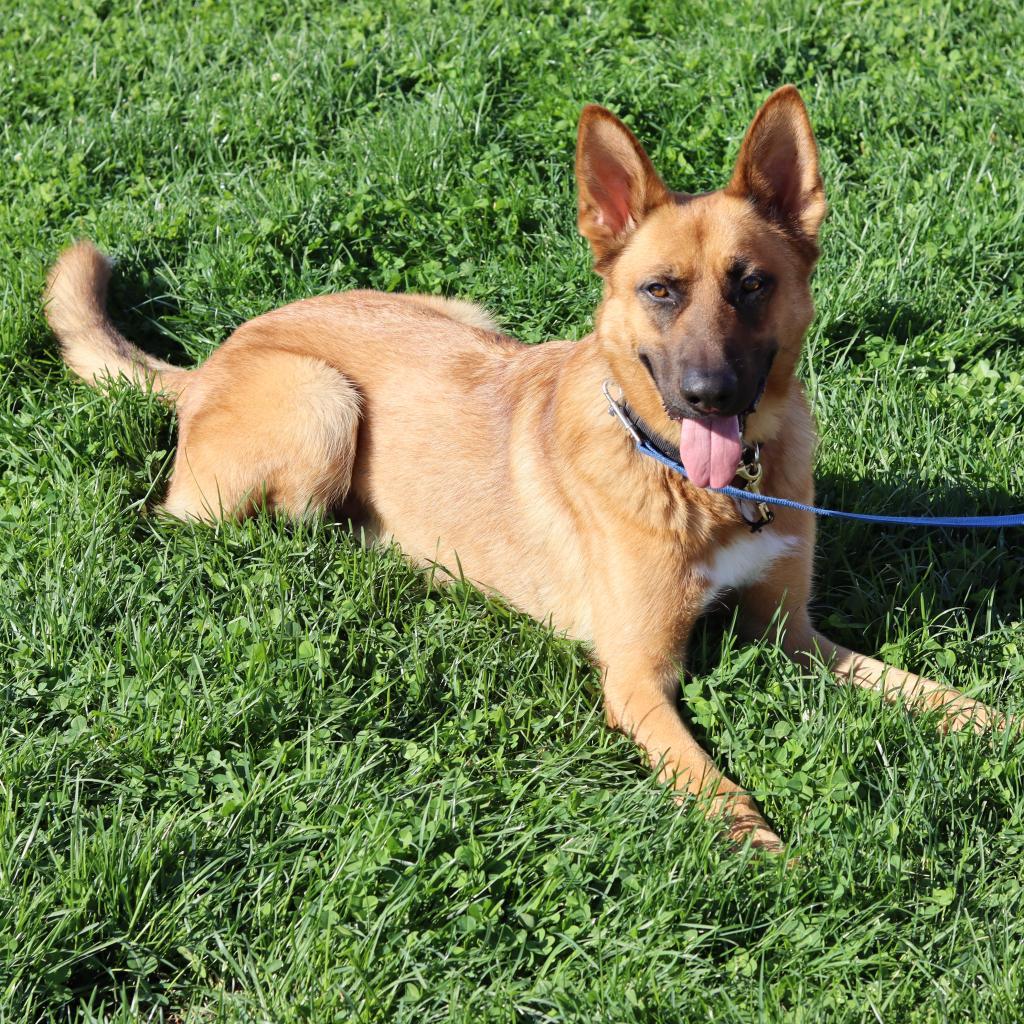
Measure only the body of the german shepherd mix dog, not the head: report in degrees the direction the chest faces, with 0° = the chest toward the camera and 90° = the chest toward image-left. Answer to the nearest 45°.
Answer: approximately 315°
